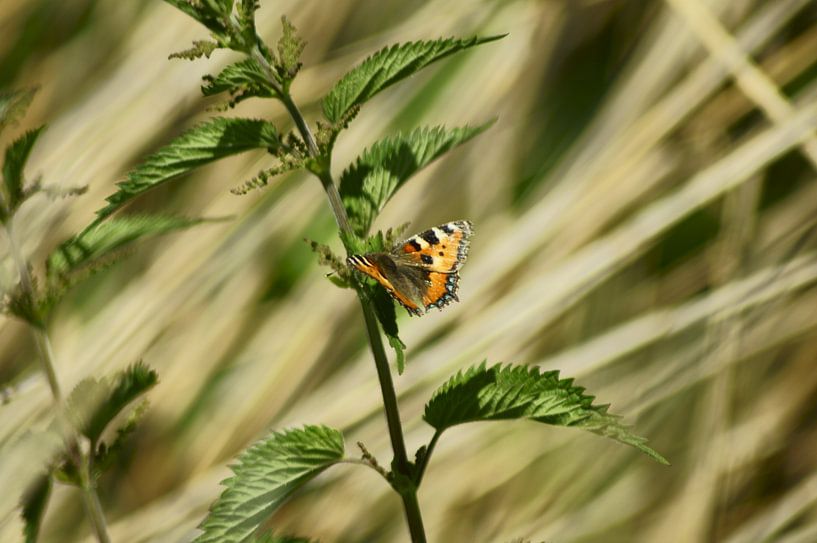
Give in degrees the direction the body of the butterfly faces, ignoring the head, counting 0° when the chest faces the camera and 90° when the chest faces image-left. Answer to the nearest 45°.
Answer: approximately 135°
